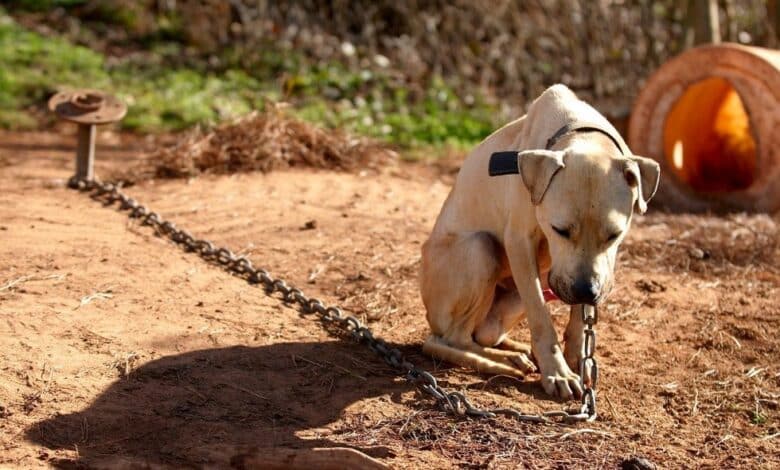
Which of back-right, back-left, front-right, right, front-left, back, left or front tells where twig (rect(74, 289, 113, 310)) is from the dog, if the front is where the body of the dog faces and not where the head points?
back-right

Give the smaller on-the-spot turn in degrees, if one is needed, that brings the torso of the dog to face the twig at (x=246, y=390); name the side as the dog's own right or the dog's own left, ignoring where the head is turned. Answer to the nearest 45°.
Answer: approximately 90° to the dog's own right

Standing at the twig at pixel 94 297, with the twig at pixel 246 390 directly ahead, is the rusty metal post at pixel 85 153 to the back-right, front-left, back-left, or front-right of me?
back-left

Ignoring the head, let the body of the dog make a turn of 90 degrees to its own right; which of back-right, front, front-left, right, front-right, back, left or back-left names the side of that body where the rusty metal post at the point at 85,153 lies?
right

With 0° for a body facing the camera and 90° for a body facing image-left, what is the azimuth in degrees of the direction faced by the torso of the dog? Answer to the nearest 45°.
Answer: approximately 315°

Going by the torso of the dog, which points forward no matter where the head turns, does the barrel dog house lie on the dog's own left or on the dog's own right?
on the dog's own left

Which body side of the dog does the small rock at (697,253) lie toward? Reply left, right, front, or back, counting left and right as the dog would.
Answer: left
